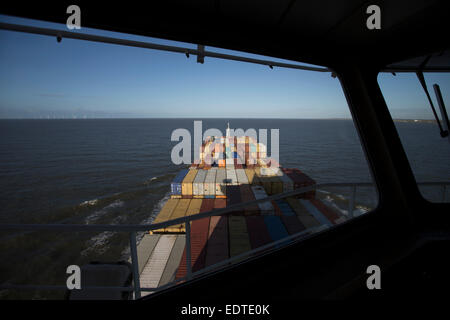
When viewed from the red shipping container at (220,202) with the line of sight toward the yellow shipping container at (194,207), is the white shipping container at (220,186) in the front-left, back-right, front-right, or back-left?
back-right

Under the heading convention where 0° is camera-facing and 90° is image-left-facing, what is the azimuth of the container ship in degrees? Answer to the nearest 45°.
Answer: approximately 180°
